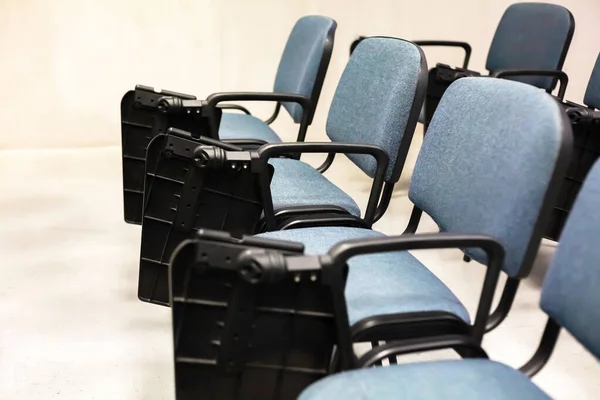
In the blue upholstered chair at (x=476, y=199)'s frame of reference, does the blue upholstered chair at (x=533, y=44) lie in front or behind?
behind

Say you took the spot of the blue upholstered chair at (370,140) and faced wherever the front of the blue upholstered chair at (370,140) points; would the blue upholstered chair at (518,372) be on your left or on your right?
on your left

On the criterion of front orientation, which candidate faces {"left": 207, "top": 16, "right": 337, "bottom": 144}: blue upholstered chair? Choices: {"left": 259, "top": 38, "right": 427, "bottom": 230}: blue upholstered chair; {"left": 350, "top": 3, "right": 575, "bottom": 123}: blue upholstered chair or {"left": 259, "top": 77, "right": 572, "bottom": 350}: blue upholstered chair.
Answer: {"left": 350, "top": 3, "right": 575, "bottom": 123}: blue upholstered chair

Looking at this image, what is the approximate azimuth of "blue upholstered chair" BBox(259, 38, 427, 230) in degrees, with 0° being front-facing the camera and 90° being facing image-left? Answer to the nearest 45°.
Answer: approximately 45°

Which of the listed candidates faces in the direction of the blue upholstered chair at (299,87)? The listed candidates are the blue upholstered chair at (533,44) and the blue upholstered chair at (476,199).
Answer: the blue upholstered chair at (533,44)

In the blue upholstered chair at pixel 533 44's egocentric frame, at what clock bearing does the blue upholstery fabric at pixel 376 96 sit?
The blue upholstery fabric is roughly at 11 o'clock from the blue upholstered chair.

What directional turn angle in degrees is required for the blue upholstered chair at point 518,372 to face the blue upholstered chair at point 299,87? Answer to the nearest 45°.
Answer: approximately 90° to its right
